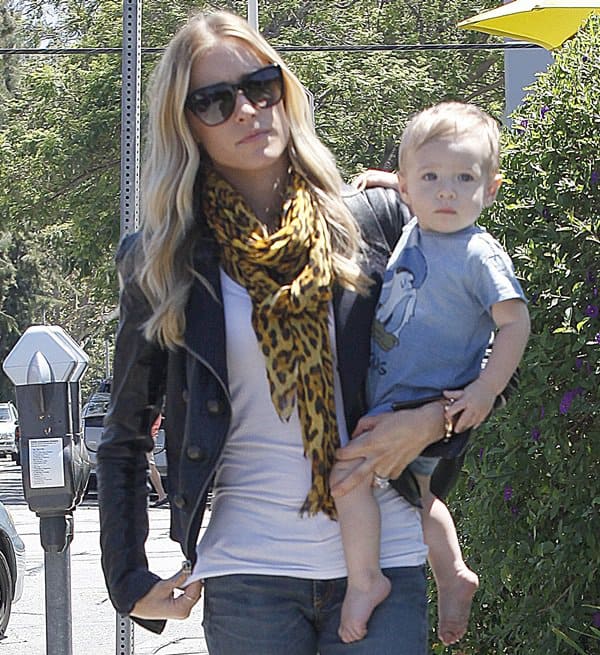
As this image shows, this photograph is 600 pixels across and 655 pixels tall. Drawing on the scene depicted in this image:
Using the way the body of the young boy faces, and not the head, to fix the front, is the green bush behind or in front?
behind

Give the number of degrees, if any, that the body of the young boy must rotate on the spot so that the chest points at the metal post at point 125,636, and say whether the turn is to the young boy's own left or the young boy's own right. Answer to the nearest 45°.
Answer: approximately 90° to the young boy's own right

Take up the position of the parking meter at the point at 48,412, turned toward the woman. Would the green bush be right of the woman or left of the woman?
left

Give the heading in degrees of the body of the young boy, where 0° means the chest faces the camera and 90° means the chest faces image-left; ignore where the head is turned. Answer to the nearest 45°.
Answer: approximately 45°

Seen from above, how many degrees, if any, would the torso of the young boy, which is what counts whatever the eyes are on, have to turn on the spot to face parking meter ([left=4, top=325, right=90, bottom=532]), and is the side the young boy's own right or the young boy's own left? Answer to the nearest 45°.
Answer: approximately 90° to the young boy's own right

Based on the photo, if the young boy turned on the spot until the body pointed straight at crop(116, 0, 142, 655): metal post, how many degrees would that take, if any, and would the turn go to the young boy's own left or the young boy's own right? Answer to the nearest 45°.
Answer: approximately 90° to the young boy's own right
